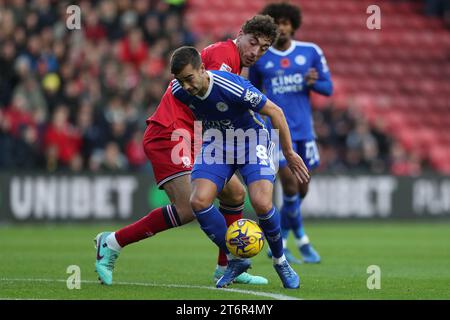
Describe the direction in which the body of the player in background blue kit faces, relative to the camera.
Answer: toward the camera

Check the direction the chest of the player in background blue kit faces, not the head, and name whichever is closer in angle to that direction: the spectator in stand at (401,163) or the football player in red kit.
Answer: the football player in red kit

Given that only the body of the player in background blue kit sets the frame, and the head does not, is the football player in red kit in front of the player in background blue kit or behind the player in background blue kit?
in front

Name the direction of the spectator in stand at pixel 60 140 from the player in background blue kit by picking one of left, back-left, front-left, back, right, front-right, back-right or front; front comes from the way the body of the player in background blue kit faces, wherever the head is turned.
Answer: back-right

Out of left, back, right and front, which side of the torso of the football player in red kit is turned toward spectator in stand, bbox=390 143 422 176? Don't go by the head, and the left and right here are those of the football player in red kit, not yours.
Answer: left

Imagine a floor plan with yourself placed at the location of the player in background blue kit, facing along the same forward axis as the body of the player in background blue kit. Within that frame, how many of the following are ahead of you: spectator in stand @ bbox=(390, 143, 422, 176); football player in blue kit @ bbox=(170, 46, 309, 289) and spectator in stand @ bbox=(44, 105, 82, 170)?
1

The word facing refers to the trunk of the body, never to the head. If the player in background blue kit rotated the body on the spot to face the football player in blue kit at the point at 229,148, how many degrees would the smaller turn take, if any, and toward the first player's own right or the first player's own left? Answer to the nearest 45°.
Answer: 0° — they already face them

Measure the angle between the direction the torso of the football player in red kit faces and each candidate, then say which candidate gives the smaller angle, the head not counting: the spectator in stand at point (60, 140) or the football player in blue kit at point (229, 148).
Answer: the football player in blue kit

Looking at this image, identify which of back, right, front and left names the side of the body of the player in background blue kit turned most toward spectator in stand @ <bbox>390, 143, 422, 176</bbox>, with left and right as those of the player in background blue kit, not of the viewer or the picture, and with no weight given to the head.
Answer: back
